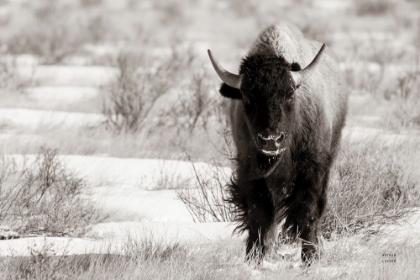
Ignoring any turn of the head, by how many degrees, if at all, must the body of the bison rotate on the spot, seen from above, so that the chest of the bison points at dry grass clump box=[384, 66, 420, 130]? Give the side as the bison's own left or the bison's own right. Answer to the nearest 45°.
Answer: approximately 180°

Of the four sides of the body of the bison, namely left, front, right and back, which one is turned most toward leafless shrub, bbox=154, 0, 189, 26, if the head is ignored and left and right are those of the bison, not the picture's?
back

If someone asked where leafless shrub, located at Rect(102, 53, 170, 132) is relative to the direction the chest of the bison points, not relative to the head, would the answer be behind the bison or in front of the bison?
behind

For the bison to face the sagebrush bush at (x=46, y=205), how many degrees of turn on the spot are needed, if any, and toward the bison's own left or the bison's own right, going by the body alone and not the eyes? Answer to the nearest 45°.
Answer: approximately 90° to the bison's own right

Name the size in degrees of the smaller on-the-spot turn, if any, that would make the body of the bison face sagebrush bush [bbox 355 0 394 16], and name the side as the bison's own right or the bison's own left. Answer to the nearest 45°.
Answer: approximately 180°

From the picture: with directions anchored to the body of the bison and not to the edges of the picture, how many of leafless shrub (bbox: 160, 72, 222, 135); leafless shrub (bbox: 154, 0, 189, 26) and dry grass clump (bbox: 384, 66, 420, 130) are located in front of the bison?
0

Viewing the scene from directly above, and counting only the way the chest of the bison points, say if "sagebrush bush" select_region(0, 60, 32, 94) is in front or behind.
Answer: behind

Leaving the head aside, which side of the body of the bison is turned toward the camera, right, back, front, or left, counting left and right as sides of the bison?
front

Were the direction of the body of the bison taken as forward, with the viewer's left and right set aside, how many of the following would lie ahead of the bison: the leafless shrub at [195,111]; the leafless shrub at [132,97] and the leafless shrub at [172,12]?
0

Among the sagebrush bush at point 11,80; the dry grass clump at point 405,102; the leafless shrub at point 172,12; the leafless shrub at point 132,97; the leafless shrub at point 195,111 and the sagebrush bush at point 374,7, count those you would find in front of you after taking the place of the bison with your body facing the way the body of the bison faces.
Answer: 0
